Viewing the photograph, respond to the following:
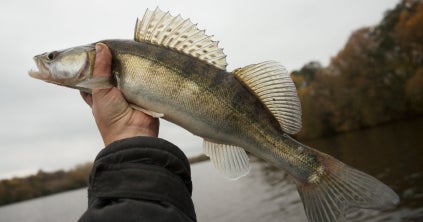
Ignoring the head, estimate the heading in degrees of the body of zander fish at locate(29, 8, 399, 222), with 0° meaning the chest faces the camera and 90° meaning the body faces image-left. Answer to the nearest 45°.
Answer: approximately 90°
